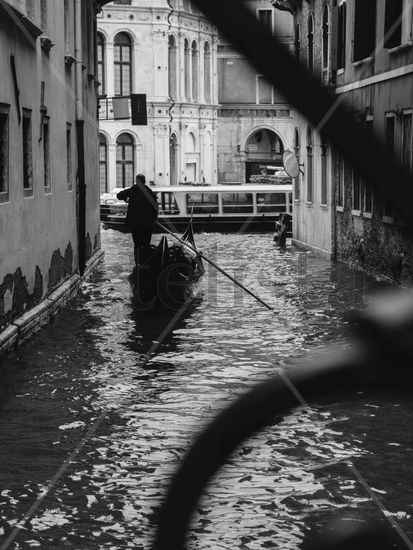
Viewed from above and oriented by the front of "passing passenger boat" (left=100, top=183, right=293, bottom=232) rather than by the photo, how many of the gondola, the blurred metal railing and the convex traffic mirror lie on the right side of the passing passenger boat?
0

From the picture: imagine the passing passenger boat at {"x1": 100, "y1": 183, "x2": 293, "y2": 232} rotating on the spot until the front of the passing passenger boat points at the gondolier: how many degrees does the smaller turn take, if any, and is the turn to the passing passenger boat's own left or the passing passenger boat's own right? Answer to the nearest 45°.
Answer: approximately 90° to the passing passenger boat's own left

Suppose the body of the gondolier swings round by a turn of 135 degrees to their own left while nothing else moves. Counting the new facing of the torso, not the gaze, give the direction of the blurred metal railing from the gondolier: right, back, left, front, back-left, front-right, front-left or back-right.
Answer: front-left

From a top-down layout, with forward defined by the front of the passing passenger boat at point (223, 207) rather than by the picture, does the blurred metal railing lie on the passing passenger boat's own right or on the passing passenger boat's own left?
on the passing passenger boat's own left

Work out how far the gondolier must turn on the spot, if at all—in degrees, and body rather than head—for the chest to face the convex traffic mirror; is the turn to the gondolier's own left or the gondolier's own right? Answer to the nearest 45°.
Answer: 0° — they already face it

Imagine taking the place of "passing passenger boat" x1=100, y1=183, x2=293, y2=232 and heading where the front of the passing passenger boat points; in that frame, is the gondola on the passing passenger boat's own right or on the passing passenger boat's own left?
on the passing passenger boat's own left

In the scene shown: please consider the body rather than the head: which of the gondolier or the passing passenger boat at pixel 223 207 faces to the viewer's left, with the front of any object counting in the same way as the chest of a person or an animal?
the passing passenger boat

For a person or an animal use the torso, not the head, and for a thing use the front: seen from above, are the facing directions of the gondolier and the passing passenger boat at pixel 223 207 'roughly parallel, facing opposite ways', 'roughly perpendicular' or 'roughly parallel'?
roughly perpendicular

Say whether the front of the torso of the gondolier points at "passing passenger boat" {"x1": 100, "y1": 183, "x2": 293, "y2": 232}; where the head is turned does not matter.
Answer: yes

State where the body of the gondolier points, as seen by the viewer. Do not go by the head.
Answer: away from the camera

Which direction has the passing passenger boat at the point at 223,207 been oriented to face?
to the viewer's left

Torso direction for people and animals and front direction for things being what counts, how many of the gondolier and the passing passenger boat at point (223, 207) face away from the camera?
1
